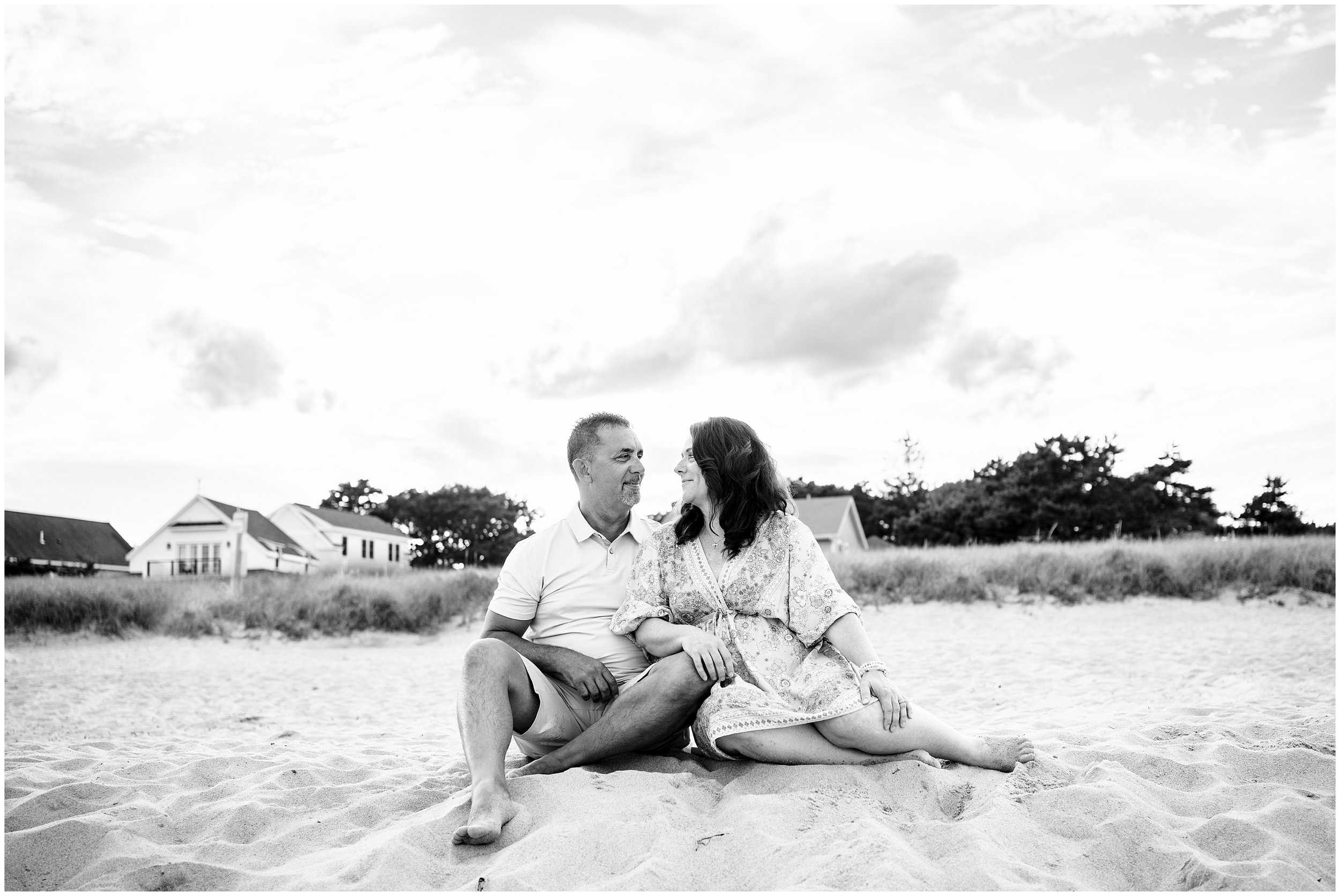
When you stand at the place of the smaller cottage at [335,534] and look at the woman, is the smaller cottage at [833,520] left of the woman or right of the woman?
left

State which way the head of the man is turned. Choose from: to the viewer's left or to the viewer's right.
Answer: to the viewer's right

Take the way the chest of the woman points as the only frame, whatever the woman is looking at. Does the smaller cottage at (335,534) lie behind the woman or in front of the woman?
behind

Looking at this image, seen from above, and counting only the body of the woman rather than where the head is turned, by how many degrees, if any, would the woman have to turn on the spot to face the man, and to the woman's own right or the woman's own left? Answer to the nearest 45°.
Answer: approximately 90° to the woman's own right

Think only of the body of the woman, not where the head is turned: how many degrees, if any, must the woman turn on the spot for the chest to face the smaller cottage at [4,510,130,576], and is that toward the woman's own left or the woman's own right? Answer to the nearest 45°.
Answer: approximately 135° to the woman's own right

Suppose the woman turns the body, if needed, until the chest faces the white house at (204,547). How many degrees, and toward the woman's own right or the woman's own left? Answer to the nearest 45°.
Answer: approximately 135° to the woman's own right

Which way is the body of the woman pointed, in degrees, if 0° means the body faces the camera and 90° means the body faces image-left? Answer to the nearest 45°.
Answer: approximately 0°

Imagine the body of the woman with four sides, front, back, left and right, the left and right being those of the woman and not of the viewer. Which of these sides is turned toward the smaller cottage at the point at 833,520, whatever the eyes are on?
back

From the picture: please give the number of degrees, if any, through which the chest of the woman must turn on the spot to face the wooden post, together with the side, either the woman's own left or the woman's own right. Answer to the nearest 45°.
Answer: approximately 135° to the woman's own right
